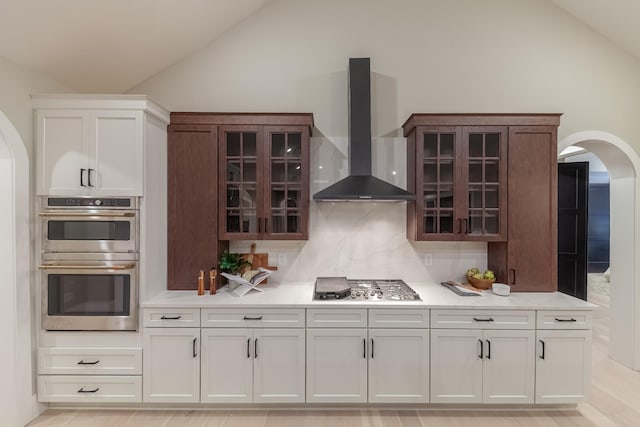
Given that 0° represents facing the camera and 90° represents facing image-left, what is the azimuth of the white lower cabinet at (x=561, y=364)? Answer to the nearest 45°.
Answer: approximately 0°

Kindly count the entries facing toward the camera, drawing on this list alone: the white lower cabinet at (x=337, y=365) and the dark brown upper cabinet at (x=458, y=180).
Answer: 2

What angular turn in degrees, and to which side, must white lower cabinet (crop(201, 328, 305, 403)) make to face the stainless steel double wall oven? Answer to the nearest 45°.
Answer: approximately 90° to its right

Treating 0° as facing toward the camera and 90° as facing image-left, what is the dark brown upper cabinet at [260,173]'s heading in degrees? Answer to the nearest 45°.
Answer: approximately 0°
